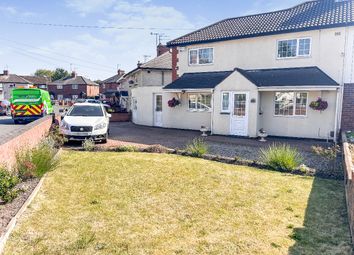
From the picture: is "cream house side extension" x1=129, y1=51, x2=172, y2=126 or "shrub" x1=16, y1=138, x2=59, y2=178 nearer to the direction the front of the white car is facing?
the shrub

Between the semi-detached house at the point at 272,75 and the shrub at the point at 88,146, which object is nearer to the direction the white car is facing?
the shrub

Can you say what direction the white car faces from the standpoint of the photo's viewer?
facing the viewer

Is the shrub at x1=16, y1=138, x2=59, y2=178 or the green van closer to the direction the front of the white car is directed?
the shrub

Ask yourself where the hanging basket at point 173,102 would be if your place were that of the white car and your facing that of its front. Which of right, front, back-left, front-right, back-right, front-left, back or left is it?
back-left

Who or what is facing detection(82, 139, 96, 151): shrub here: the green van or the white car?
the white car

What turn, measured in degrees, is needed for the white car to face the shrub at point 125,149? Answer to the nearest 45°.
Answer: approximately 45° to its left

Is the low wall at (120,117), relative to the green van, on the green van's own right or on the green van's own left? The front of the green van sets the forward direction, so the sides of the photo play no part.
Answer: on the green van's own right

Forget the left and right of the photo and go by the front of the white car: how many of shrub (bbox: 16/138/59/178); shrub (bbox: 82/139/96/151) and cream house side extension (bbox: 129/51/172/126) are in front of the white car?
2

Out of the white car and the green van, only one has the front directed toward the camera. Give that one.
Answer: the white car

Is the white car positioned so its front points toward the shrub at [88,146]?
yes
